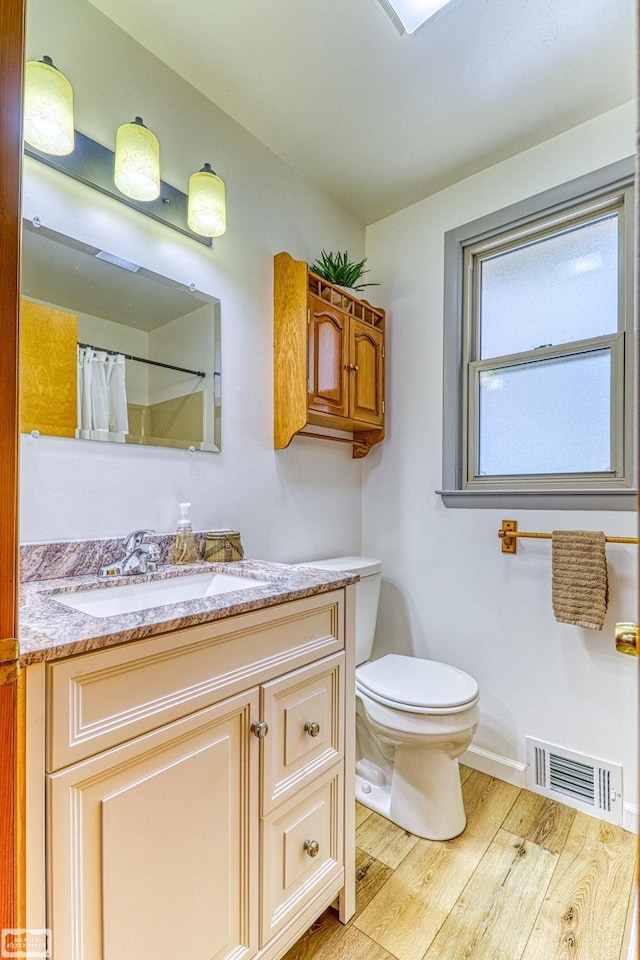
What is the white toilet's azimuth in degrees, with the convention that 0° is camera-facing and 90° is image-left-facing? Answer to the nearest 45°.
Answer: approximately 315°

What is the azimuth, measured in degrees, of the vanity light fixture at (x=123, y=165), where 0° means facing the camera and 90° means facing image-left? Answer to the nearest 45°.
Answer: approximately 315°

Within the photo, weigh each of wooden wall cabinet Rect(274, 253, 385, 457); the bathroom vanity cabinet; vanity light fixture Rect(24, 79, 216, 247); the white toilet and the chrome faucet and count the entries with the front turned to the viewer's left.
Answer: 0

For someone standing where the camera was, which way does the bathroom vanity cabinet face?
facing the viewer and to the right of the viewer

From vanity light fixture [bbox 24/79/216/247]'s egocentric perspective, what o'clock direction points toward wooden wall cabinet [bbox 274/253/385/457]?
The wooden wall cabinet is roughly at 10 o'clock from the vanity light fixture.

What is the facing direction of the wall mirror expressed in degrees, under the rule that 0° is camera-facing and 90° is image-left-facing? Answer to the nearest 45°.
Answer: approximately 315°

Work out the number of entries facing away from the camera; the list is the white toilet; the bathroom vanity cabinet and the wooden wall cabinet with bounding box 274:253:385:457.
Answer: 0

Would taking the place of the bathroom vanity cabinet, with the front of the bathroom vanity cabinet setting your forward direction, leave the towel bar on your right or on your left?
on your left

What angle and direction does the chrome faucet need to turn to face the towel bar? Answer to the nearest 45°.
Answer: approximately 45° to its left

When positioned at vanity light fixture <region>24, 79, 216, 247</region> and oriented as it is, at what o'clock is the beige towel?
The beige towel is roughly at 11 o'clock from the vanity light fixture.
